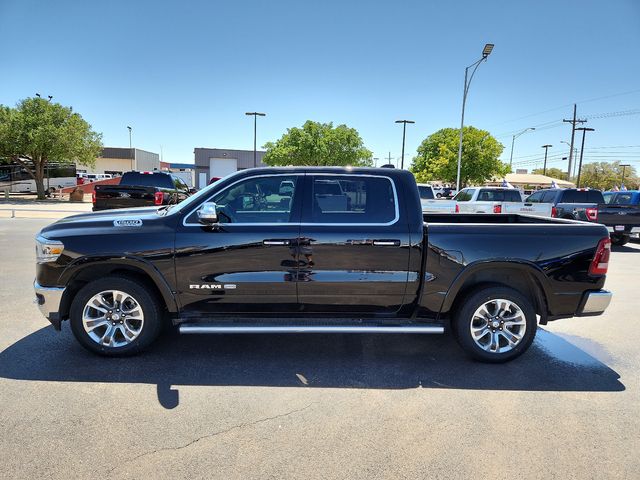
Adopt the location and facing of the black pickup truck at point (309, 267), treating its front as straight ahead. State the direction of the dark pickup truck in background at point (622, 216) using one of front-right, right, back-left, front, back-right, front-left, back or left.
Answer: back-right

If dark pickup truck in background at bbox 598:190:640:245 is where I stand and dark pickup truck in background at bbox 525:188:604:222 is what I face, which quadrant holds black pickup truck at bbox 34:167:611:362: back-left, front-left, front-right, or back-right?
back-left

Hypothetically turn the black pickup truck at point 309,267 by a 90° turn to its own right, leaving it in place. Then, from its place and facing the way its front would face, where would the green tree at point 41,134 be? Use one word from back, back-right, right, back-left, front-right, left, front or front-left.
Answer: front-left

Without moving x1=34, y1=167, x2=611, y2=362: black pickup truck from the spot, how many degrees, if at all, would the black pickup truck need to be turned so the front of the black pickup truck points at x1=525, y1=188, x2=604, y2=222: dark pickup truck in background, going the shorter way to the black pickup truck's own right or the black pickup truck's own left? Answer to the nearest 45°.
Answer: approximately 135° to the black pickup truck's own right

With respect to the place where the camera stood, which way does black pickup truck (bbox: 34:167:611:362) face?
facing to the left of the viewer

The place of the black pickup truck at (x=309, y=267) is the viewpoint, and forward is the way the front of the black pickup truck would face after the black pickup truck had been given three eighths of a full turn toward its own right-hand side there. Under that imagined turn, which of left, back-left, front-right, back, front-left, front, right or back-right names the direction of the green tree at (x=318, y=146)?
front-left
